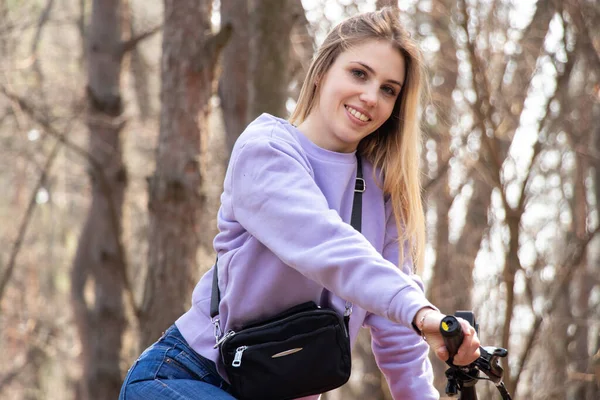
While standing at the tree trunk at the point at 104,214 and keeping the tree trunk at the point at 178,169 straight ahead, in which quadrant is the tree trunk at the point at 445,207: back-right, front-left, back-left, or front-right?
front-left

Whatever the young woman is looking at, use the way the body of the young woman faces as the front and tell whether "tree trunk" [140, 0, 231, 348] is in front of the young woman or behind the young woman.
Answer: behind

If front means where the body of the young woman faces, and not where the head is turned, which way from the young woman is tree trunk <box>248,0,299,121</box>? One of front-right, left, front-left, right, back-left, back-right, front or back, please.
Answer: back-left

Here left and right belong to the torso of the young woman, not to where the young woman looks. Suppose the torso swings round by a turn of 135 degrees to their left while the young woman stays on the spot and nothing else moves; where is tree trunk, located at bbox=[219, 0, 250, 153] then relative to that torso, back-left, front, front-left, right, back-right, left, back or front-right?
front

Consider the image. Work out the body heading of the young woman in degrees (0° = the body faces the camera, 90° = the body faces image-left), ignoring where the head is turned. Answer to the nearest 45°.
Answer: approximately 315°

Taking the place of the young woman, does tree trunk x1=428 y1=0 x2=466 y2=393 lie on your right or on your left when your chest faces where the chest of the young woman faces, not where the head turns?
on your left

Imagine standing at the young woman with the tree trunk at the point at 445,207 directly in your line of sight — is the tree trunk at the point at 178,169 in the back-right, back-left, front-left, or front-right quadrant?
front-left

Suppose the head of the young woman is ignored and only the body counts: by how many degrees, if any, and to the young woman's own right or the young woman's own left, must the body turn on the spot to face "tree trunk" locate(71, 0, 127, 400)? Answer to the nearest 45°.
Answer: approximately 135° to the young woman's own left
